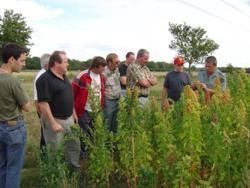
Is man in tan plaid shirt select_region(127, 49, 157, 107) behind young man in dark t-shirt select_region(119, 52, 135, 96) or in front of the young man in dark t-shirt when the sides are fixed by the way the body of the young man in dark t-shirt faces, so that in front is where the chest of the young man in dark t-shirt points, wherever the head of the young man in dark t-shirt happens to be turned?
in front

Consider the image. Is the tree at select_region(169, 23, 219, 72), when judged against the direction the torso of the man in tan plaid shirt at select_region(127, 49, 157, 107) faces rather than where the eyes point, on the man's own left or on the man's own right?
on the man's own left

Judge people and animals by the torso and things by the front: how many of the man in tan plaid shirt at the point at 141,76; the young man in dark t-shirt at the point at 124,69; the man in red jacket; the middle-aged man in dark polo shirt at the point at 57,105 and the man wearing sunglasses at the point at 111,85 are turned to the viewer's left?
0

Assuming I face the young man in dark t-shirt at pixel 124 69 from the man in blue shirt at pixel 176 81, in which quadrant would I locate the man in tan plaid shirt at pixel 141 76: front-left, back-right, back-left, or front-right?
front-left

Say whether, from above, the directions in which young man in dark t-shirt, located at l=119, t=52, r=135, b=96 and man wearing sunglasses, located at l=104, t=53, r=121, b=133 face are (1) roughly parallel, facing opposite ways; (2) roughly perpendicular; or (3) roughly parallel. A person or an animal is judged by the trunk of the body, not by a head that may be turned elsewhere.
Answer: roughly parallel

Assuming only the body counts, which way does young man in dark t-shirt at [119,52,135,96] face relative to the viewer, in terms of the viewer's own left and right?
facing the viewer and to the right of the viewer

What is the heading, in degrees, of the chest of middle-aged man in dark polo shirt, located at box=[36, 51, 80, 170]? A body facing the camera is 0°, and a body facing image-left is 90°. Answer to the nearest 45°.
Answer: approximately 315°

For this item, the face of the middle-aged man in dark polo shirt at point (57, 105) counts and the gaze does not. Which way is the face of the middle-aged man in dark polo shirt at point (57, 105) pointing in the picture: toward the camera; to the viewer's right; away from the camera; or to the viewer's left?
to the viewer's right

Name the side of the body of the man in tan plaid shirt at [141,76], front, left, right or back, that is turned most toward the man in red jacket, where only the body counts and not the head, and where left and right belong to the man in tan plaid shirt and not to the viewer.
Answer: right

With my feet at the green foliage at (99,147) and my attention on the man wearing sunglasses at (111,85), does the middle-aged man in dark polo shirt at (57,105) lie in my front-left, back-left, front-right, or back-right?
front-left

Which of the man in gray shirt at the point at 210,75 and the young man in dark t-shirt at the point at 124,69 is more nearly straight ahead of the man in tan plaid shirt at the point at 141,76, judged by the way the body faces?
the man in gray shirt

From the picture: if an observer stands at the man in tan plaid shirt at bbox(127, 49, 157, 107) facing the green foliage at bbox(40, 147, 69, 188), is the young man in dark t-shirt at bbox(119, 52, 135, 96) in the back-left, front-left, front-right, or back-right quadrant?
back-right

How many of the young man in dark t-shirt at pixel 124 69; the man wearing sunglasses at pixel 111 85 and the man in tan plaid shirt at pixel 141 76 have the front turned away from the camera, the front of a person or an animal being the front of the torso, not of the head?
0

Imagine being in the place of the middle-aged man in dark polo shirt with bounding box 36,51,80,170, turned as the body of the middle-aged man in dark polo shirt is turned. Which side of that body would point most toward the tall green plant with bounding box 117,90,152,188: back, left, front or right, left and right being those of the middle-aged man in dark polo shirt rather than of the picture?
front
